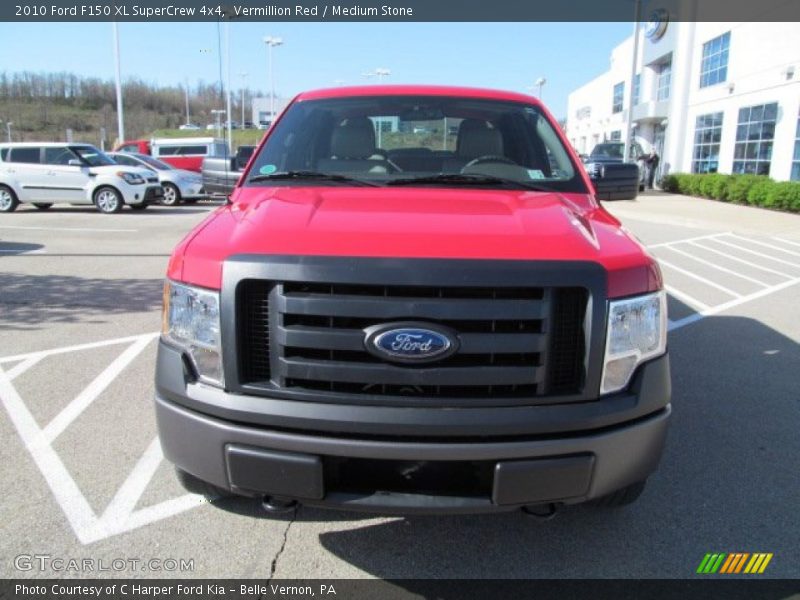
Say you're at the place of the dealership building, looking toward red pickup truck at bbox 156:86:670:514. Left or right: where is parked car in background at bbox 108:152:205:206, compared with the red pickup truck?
right

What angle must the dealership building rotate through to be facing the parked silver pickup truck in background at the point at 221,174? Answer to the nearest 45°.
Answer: approximately 45° to its left

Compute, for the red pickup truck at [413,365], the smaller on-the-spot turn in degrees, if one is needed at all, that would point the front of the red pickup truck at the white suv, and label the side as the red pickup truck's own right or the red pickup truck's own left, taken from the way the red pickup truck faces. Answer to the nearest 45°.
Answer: approximately 135° to the red pickup truck's own right

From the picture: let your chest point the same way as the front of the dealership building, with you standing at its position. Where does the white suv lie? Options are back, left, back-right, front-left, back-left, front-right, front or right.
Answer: front

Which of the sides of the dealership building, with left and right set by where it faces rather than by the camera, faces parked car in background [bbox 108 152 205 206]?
front

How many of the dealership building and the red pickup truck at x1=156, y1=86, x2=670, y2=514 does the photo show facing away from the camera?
0

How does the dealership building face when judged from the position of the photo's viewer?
facing the viewer and to the left of the viewer

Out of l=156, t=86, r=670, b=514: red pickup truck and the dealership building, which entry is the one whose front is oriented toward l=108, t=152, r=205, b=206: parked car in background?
the dealership building

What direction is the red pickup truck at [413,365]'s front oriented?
toward the camera

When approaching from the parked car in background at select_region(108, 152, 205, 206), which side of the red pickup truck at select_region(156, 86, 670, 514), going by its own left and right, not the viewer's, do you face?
back
